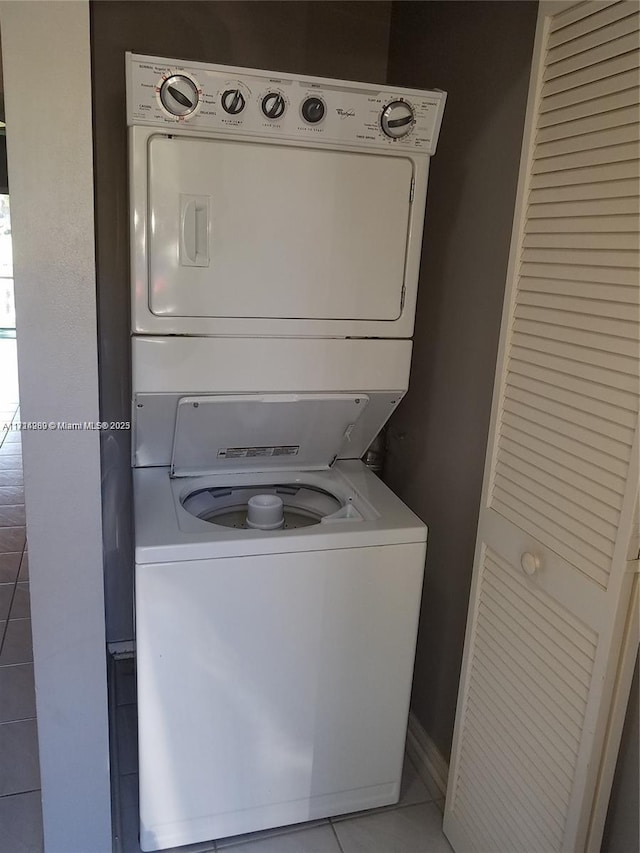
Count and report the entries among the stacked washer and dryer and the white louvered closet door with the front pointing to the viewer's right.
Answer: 0

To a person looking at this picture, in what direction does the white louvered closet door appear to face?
facing the viewer and to the left of the viewer

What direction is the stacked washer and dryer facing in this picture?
toward the camera

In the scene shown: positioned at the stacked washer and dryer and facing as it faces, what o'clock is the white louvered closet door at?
The white louvered closet door is roughly at 10 o'clock from the stacked washer and dryer.

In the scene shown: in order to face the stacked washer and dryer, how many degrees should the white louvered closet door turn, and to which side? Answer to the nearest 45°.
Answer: approximately 45° to its right
